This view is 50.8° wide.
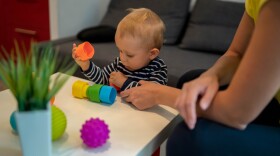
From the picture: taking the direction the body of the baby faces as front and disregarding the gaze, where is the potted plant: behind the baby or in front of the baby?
in front

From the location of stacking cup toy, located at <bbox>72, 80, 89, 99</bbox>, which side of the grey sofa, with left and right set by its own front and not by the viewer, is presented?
front

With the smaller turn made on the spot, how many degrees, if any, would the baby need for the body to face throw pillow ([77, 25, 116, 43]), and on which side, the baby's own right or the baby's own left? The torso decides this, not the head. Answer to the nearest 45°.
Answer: approximately 135° to the baby's own right

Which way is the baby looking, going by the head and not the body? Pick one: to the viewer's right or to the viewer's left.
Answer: to the viewer's left
